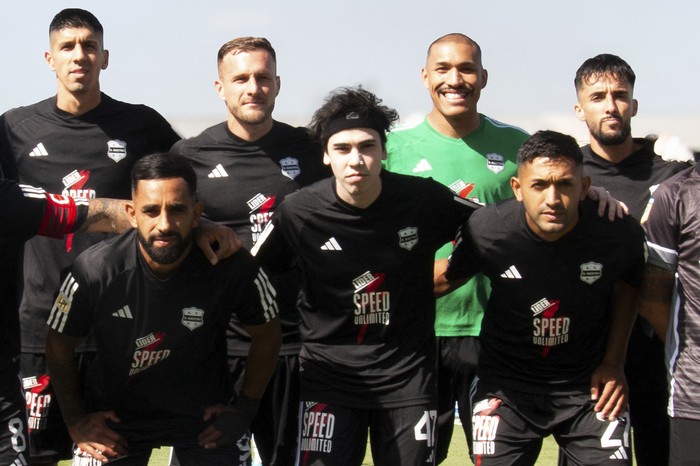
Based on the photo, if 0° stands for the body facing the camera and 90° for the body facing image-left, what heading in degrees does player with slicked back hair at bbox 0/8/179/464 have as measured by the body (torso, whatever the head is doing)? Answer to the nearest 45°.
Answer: approximately 0°
